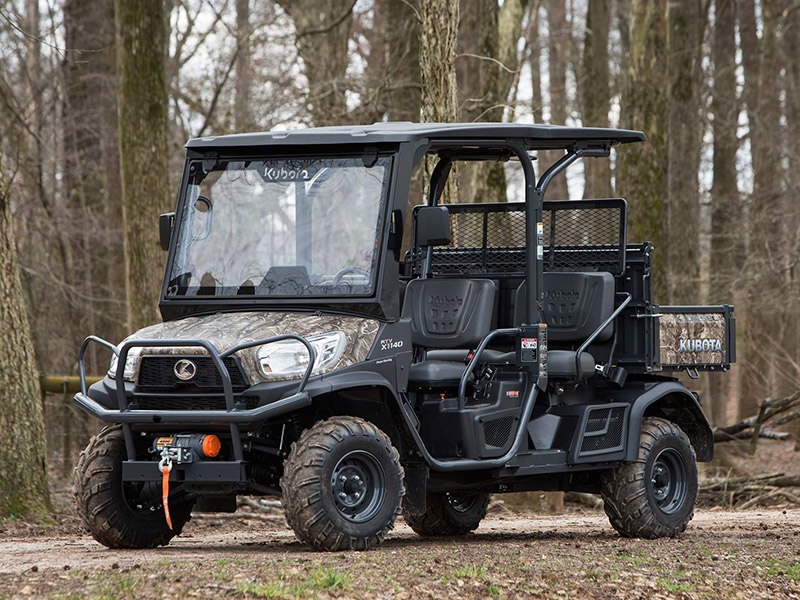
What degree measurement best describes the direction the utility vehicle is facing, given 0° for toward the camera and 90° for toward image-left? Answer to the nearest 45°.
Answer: approximately 45°
